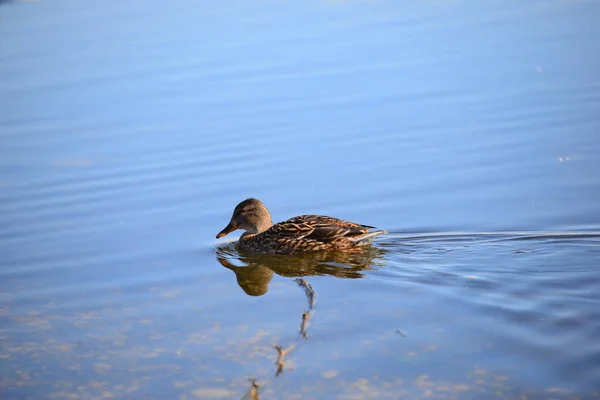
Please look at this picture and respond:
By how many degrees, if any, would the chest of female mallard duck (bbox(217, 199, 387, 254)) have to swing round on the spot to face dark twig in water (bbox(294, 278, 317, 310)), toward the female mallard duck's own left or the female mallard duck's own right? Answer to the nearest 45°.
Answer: approximately 90° to the female mallard duck's own left

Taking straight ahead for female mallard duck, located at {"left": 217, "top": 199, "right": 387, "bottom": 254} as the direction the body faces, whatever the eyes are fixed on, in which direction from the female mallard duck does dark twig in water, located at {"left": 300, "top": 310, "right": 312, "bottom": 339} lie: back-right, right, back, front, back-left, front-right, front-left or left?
left

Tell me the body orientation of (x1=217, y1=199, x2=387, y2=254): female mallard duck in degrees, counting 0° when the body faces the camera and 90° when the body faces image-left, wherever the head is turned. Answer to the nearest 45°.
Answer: approximately 90°

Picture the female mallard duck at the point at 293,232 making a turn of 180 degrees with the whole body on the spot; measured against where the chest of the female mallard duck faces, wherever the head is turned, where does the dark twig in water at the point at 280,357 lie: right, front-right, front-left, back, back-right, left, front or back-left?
right
